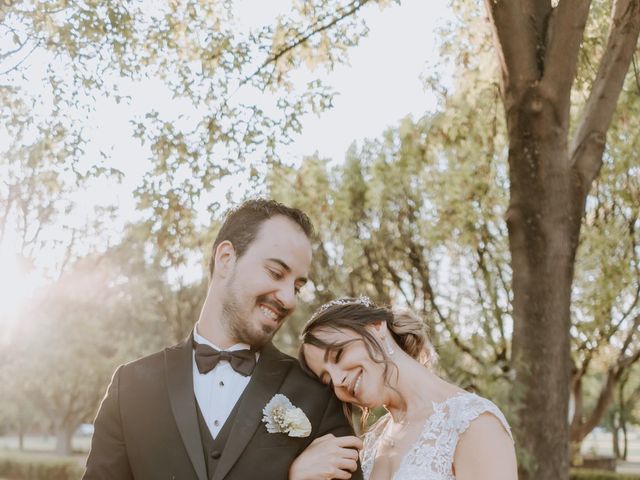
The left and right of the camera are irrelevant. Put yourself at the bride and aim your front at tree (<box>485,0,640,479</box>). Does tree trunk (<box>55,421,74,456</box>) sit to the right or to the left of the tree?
left

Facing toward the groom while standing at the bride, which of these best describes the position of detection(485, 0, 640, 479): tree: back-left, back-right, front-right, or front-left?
back-right

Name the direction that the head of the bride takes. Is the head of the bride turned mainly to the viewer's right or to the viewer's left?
to the viewer's left

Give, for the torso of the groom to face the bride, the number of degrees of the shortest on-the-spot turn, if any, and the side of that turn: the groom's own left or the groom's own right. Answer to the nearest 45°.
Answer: approximately 135° to the groom's own left

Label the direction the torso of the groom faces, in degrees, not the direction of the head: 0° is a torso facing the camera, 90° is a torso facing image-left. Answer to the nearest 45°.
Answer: approximately 0°

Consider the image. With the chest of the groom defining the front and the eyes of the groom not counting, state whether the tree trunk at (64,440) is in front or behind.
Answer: behind

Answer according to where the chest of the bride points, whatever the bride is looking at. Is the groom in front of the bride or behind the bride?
in front

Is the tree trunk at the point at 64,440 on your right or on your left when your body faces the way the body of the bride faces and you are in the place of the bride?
on your right

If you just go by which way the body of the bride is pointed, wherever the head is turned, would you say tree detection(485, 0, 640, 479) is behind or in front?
behind

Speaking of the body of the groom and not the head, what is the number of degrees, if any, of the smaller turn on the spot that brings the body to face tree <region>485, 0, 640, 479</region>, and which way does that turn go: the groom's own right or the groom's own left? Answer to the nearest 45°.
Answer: approximately 135° to the groom's own left

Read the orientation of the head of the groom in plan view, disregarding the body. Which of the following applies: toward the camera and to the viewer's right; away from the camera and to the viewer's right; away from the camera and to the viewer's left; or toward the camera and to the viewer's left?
toward the camera and to the viewer's right

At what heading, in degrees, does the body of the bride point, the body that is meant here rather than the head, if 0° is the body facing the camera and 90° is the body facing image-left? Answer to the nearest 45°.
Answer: approximately 45°
